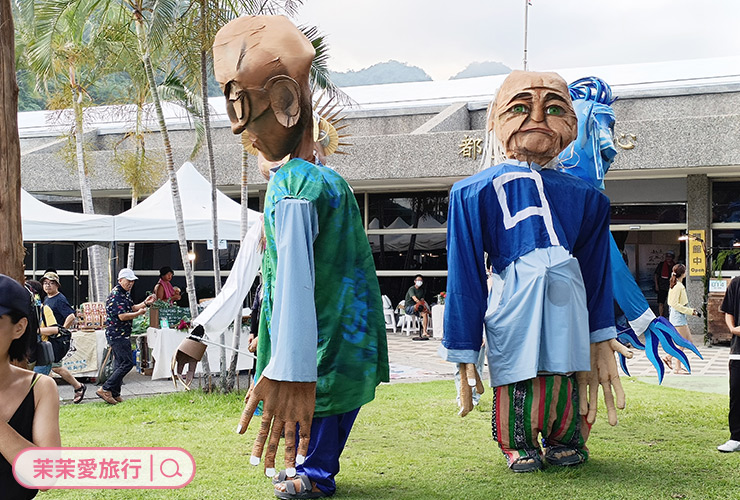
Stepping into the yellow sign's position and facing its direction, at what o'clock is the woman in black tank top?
The woman in black tank top is roughly at 12 o'clock from the yellow sign.

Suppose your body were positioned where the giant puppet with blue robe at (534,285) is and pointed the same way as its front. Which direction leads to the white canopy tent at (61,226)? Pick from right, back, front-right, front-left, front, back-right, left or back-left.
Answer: back-right

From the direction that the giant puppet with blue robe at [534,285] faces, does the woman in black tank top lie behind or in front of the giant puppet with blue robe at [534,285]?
in front

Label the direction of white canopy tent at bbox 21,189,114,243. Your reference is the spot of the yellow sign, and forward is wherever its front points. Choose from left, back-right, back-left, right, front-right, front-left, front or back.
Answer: front-right

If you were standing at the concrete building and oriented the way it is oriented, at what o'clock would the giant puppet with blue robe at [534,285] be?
The giant puppet with blue robe is roughly at 12 o'clock from the concrete building.

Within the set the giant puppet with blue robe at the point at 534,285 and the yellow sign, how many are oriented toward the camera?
2

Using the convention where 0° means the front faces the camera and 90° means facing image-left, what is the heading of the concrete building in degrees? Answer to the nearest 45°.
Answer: approximately 0°

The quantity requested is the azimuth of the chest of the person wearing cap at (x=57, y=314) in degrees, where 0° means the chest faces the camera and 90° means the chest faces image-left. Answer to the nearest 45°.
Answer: approximately 45°

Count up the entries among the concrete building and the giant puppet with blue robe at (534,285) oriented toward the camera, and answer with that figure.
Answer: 2
